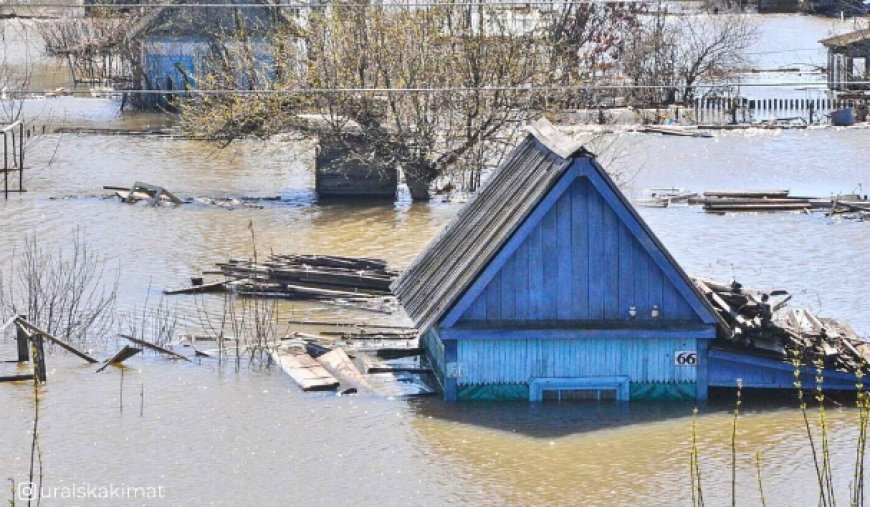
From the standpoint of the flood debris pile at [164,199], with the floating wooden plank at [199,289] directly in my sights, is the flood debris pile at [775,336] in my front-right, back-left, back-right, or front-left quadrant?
front-left

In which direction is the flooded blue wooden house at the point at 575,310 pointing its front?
toward the camera

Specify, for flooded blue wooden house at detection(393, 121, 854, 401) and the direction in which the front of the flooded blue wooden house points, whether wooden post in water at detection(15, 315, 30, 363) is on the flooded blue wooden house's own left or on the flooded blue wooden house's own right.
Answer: on the flooded blue wooden house's own right

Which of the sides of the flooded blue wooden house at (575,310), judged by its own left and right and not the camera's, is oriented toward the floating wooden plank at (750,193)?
back

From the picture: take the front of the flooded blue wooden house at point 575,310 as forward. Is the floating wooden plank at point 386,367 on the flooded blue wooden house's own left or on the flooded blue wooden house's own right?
on the flooded blue wooden house's own right

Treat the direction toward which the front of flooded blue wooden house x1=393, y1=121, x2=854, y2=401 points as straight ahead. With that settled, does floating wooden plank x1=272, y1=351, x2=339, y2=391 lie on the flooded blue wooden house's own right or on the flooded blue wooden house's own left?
on the flooded blue wooden house's own right

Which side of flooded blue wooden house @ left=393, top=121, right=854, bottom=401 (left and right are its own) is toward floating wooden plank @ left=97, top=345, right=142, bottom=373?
right

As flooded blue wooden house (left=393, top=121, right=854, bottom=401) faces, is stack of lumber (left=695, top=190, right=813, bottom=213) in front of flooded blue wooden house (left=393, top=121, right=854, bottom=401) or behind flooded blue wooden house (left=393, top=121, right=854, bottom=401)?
behind

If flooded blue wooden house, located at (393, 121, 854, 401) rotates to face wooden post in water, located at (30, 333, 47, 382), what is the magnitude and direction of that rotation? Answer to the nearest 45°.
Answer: approximately 90° to its right

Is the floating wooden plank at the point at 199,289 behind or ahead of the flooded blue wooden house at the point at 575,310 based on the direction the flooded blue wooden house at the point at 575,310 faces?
behind

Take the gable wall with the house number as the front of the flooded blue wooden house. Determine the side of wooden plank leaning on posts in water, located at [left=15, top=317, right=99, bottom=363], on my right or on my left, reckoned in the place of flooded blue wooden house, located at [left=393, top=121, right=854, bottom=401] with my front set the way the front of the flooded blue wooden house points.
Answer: on my right

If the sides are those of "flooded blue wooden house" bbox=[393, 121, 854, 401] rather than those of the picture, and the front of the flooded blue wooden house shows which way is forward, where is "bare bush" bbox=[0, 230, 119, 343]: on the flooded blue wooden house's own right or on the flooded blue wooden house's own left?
on the flooded blue wooden house's own right

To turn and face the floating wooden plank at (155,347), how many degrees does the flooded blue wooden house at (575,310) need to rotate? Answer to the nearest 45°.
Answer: approximately 90° to its right
